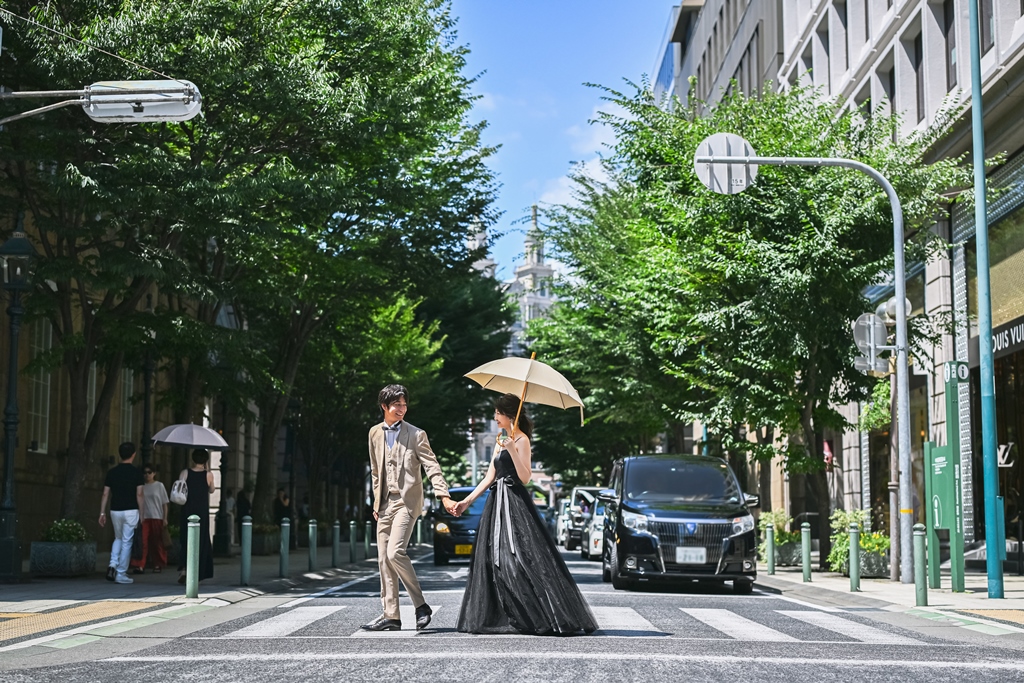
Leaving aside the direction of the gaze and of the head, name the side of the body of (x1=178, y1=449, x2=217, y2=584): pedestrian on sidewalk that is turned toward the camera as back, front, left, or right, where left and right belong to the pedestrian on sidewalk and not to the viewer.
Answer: back

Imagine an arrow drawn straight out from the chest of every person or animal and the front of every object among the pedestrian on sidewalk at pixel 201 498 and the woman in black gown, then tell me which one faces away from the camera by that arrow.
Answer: the pedestrian on sidewalk

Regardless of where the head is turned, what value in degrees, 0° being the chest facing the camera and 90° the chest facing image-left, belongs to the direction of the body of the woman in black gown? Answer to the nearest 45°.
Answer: approximately 90°

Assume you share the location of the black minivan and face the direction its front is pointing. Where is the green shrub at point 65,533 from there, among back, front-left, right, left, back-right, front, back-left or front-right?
right

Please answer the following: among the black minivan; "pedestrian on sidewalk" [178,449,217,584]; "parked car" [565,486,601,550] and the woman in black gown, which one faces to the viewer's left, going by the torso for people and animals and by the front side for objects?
the woman in black gown

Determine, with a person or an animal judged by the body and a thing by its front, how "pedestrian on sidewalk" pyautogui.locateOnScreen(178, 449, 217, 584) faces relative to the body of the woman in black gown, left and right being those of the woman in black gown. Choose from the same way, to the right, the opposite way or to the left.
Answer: to the right

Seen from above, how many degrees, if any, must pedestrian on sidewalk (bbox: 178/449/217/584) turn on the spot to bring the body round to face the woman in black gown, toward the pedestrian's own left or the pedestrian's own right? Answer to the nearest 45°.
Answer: approximately 180°

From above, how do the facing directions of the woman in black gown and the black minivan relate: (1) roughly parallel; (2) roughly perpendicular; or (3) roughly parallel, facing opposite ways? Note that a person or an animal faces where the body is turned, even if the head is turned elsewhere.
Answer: roughly perpendicular

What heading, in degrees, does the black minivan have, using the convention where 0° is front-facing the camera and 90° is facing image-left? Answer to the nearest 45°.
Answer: approximately 0°
